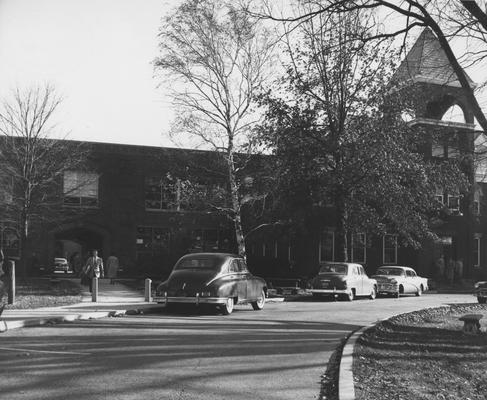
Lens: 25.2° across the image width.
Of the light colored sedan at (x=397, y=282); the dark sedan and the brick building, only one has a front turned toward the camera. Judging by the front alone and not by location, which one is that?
the brick building

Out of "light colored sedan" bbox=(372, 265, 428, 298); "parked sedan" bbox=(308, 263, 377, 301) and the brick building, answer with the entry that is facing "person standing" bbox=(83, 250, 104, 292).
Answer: the light colored sedan

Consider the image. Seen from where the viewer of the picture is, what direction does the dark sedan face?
facing away from the viewer and to the right of the viewer

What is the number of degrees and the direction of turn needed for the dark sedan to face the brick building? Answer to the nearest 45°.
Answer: approximately 45° to its left

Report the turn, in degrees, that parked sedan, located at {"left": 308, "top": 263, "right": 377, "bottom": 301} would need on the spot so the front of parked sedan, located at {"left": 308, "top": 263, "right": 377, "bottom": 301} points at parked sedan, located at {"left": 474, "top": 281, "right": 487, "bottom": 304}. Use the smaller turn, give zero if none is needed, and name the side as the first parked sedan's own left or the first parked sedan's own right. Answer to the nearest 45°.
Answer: approximately 45° to the first parked sedan's own right

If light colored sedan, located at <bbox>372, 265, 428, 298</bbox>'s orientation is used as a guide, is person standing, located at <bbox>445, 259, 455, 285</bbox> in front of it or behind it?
behind

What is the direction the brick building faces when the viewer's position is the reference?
facing the viewer

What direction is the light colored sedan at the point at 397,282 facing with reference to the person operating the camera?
facing away from the viewer and to the right of the viewer

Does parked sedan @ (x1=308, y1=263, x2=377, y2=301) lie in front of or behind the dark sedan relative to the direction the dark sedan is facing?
in front

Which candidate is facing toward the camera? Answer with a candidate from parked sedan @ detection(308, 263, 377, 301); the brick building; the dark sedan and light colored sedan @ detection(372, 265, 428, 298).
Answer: the brick building

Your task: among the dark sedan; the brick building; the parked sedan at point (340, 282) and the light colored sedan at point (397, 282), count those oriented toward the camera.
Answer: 1
